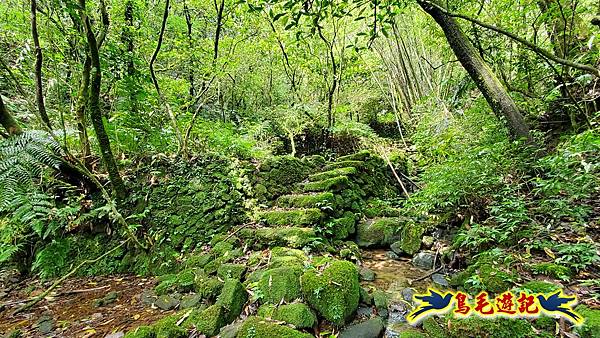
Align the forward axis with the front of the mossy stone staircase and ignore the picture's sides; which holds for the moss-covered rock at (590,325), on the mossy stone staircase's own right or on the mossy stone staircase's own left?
on the mossy stone staircase's own left

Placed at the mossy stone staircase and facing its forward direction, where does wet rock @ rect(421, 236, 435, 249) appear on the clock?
The wet rock is roughly at 10 o'clock from the mossy stone staircase.

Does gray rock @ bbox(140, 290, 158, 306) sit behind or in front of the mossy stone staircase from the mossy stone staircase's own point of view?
in front

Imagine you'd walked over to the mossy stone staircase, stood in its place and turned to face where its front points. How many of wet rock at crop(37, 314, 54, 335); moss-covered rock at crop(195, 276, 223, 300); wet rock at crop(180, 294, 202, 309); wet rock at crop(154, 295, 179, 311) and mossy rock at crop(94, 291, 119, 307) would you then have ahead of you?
5

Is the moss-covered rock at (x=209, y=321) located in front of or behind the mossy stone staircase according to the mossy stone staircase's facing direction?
in front

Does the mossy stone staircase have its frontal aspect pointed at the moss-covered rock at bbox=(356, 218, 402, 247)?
no

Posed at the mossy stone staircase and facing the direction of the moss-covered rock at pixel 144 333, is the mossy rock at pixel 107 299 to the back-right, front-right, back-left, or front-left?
front-right

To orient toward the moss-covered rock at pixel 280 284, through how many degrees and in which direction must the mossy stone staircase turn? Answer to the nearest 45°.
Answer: approximately 45° to its left

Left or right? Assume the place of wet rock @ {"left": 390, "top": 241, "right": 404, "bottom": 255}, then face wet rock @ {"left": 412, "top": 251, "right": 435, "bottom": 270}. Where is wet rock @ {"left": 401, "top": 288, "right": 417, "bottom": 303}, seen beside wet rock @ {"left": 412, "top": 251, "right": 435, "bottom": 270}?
right

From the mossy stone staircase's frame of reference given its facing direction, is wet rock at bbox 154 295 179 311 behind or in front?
in front

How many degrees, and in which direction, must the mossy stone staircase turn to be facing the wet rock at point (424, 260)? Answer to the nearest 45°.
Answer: approximately 90° to its left

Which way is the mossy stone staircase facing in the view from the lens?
facing the viewer and to the left of the viewer

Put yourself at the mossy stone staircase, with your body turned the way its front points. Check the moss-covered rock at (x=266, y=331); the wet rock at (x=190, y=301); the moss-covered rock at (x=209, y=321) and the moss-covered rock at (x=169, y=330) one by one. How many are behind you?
0

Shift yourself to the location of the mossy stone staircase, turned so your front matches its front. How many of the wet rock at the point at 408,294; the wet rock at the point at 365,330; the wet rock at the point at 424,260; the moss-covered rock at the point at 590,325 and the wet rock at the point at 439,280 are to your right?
0
